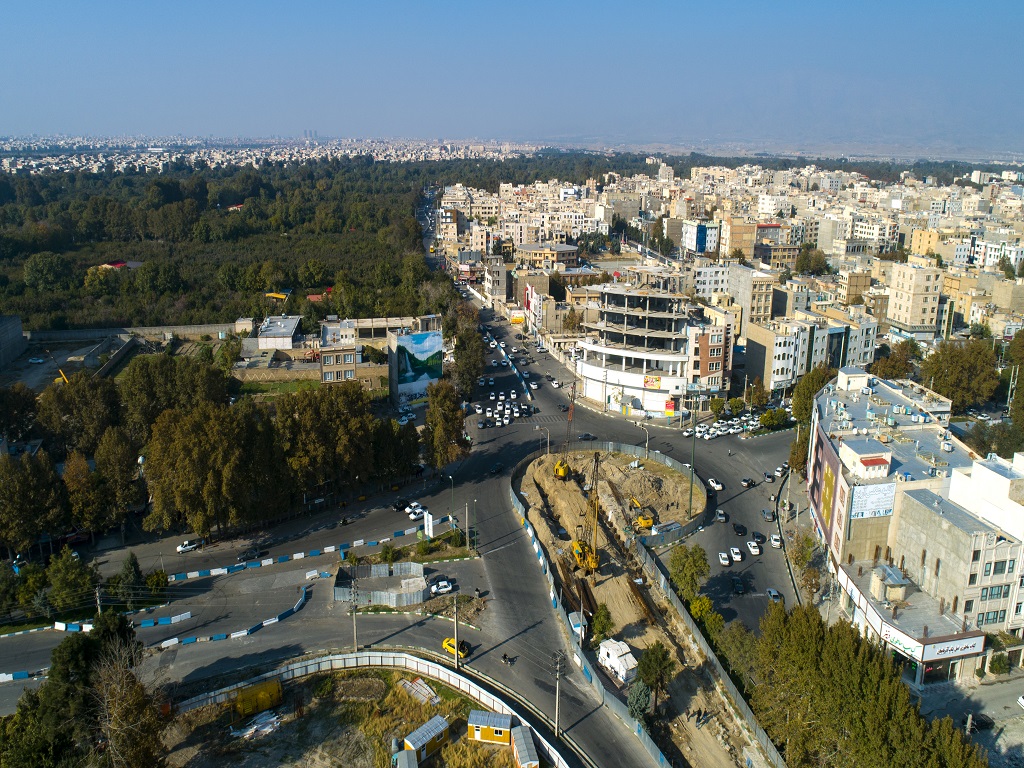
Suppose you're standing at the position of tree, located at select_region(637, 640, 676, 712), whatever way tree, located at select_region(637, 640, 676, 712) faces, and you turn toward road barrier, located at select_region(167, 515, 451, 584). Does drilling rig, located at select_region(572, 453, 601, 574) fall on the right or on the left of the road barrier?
right

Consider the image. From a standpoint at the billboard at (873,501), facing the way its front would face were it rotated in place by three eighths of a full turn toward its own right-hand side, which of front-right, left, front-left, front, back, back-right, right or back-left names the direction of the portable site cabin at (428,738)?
left

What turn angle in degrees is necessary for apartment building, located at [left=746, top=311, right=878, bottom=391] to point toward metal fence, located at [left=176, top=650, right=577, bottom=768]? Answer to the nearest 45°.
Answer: approximately 45° to its right

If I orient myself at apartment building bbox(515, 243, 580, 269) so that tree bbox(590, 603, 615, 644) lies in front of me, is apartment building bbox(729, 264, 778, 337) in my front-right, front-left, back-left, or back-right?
front-left

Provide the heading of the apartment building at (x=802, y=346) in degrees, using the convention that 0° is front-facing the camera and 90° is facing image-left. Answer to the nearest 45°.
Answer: approximately 315°

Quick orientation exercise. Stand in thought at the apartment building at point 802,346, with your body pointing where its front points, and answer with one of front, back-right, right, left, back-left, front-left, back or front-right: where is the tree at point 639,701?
front-right

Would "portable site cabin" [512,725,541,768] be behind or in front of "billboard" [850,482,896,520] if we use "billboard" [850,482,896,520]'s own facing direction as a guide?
in front

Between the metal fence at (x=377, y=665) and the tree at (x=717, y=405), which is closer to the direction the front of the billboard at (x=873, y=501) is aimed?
the metal fence

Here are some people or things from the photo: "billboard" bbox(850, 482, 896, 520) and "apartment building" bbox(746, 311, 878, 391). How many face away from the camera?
0

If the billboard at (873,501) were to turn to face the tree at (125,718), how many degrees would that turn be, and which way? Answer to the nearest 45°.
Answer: approximately 45° to its right

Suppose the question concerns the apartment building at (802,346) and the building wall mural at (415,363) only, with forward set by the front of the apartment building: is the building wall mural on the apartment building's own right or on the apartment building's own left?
on the apartment building's own right

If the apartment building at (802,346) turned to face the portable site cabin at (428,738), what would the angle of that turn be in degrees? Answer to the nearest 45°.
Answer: approximately 45° to its right

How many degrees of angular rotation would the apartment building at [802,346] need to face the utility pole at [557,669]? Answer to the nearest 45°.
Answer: approximately 45° to its right

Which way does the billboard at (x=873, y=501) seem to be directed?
toward the camera
